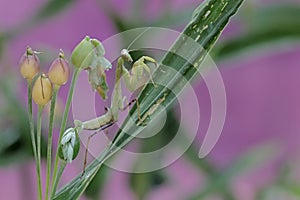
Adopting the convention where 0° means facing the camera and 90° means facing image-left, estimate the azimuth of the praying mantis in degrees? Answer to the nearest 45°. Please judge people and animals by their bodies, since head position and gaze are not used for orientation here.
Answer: approximately 270°
